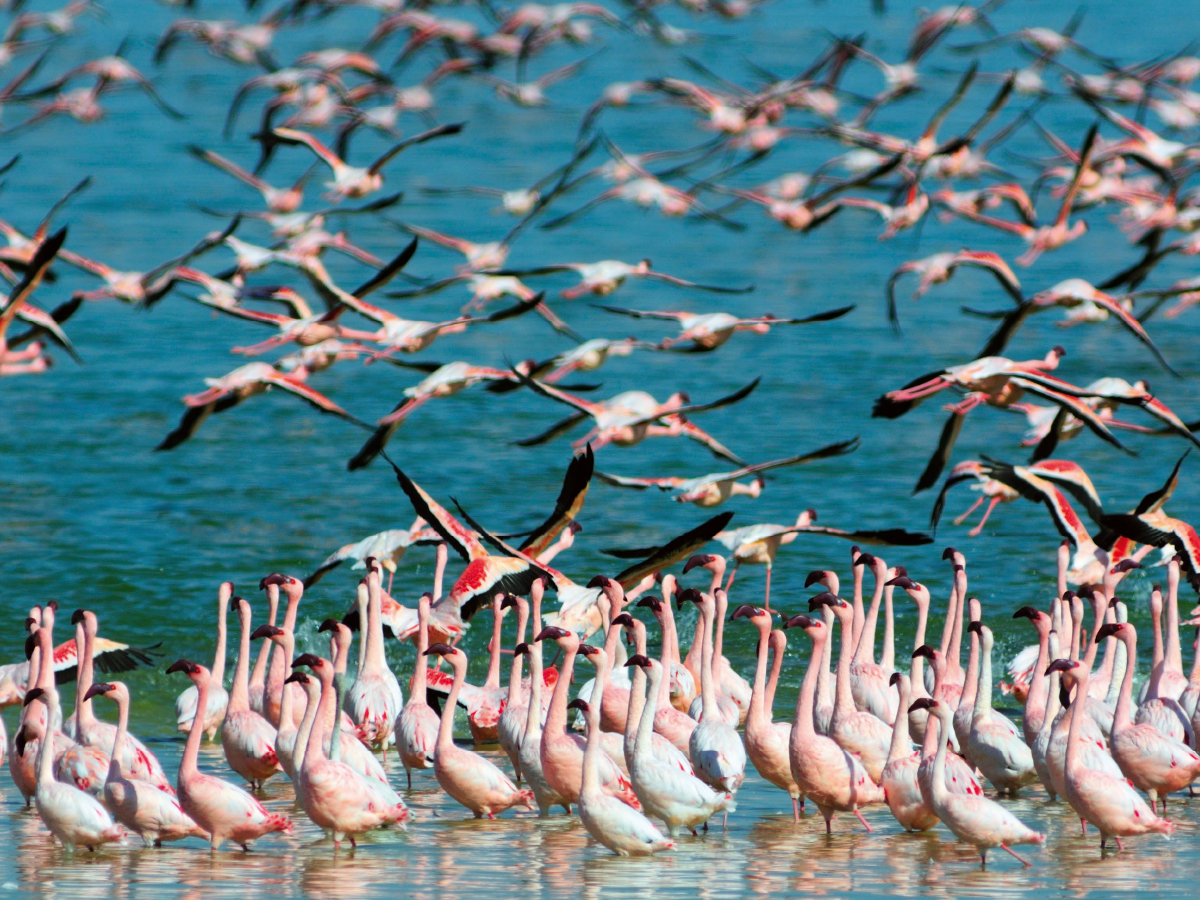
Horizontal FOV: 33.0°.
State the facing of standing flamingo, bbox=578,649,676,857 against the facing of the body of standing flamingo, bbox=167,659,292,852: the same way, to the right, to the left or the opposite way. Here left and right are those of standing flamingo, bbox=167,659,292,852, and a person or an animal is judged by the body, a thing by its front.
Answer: the same way

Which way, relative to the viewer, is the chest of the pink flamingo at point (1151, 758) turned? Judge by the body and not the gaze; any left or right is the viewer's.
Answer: facing to the left of the viewer

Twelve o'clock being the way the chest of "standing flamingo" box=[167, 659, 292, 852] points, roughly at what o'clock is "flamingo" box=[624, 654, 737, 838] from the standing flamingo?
The flamingo is roughly at 6 o'clock from the standing flamingo.

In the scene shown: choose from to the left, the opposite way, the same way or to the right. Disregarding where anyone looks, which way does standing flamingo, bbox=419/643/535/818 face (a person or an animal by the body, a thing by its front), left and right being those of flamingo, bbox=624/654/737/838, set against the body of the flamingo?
the same way

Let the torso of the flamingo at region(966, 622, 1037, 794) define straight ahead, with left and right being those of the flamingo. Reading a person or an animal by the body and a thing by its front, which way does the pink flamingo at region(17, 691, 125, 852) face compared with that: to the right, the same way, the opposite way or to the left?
the same way

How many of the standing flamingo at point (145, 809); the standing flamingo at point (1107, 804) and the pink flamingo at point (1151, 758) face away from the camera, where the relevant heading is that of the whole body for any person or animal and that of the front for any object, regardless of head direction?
0

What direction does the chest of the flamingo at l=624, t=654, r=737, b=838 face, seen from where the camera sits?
to the viewer's left

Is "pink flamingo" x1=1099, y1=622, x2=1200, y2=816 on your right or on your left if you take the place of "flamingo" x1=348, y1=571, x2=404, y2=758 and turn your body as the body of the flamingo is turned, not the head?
on your right

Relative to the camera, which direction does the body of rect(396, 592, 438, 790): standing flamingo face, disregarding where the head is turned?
away from the camera

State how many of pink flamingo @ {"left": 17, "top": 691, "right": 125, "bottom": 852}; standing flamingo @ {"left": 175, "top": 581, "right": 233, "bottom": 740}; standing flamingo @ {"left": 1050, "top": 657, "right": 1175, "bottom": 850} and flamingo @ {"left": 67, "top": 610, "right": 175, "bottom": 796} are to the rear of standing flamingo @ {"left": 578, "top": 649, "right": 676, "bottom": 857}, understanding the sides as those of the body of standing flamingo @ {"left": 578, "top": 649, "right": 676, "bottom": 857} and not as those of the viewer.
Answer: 1

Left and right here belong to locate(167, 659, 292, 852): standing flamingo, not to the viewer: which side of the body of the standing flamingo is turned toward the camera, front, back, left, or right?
left

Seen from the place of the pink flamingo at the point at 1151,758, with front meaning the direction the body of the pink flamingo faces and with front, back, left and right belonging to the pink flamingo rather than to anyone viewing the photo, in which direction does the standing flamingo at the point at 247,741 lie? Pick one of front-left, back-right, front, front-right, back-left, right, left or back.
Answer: front

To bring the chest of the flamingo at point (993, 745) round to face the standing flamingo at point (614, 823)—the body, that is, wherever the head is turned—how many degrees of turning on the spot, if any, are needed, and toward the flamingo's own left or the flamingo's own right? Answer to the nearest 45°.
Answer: approximately 90° to the flamingo's own left

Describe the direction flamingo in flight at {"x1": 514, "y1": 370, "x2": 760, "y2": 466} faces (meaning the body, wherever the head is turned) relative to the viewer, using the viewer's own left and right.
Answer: facing away from the viewer and to the right of the viewer

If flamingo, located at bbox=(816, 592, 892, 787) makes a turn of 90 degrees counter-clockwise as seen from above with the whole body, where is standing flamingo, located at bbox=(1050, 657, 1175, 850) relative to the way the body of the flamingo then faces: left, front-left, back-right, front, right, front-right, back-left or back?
front-left
